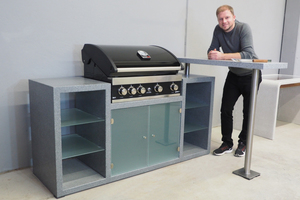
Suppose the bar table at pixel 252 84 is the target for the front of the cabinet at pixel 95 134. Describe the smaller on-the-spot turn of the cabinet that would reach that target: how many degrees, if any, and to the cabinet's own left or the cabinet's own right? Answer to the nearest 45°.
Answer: approximately 45° to the cabinet's own left

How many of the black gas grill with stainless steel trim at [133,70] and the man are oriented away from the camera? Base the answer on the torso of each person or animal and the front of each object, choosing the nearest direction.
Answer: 0

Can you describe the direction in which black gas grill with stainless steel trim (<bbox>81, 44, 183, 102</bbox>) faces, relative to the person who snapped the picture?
facing the viewer and to the right of the viewer

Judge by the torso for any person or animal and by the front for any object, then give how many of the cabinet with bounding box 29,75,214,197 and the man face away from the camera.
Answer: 0

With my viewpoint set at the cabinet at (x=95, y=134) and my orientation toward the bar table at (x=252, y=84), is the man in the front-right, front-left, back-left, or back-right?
front-left

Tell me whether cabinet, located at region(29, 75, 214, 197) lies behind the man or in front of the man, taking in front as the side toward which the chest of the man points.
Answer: in front
